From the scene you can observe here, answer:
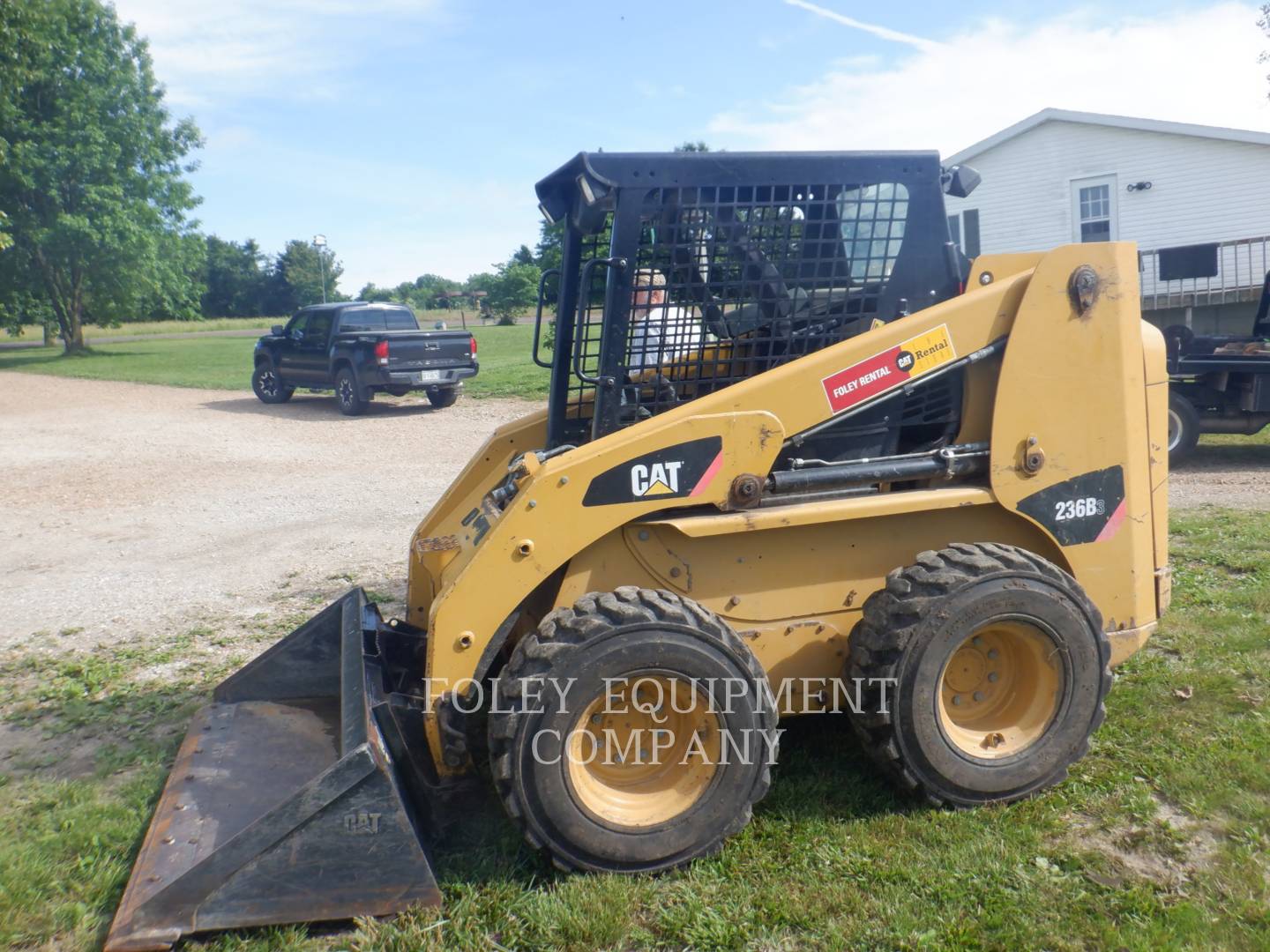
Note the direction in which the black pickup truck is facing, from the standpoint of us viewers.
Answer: facing away from the viewer and to the left of the viewer

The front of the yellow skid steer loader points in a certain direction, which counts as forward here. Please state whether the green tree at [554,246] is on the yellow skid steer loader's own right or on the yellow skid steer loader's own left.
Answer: on the yellow skid steer loader's own right

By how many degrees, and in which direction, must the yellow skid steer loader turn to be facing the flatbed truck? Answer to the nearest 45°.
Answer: approximately 135° to its right

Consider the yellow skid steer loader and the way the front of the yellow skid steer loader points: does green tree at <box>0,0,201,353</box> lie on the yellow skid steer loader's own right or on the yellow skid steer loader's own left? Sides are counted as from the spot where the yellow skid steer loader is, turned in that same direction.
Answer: on the yellow skid steer loader's own right

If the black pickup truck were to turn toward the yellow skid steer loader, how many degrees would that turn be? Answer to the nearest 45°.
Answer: approximately 135° to its left

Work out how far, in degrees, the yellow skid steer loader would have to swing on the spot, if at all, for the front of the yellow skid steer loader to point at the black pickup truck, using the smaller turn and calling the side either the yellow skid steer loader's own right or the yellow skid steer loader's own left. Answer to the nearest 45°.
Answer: approximately 90° to the yellow skid steer loader's own right

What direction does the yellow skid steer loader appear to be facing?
to the viewer's left

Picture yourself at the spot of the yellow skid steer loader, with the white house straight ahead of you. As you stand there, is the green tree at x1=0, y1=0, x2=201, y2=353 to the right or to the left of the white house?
left
